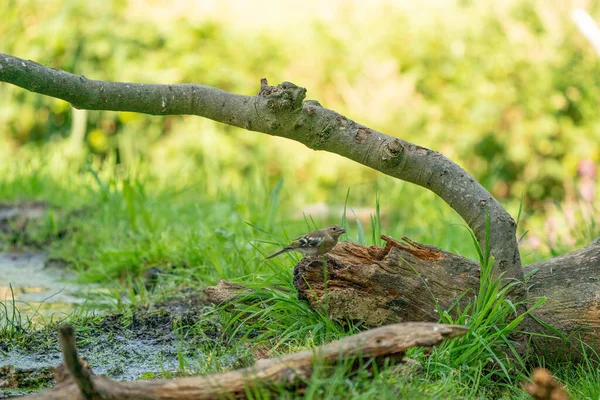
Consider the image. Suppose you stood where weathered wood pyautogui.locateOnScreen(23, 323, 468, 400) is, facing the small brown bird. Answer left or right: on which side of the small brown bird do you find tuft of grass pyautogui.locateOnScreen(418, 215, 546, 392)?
right

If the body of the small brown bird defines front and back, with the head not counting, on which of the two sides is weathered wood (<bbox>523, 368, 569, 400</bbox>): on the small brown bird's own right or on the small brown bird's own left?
on the small brown bird's own right

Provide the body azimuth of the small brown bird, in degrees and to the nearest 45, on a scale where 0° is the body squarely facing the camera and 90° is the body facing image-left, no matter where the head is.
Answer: approximately 270°

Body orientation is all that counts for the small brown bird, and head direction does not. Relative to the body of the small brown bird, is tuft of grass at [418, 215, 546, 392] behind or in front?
in front

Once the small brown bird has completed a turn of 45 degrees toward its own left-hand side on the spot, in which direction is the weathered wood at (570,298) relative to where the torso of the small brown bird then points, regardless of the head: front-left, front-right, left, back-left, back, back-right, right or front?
front-right

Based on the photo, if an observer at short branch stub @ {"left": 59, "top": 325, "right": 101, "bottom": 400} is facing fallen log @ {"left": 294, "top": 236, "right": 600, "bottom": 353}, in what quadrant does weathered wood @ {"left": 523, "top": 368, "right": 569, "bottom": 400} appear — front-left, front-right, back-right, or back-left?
front-right
